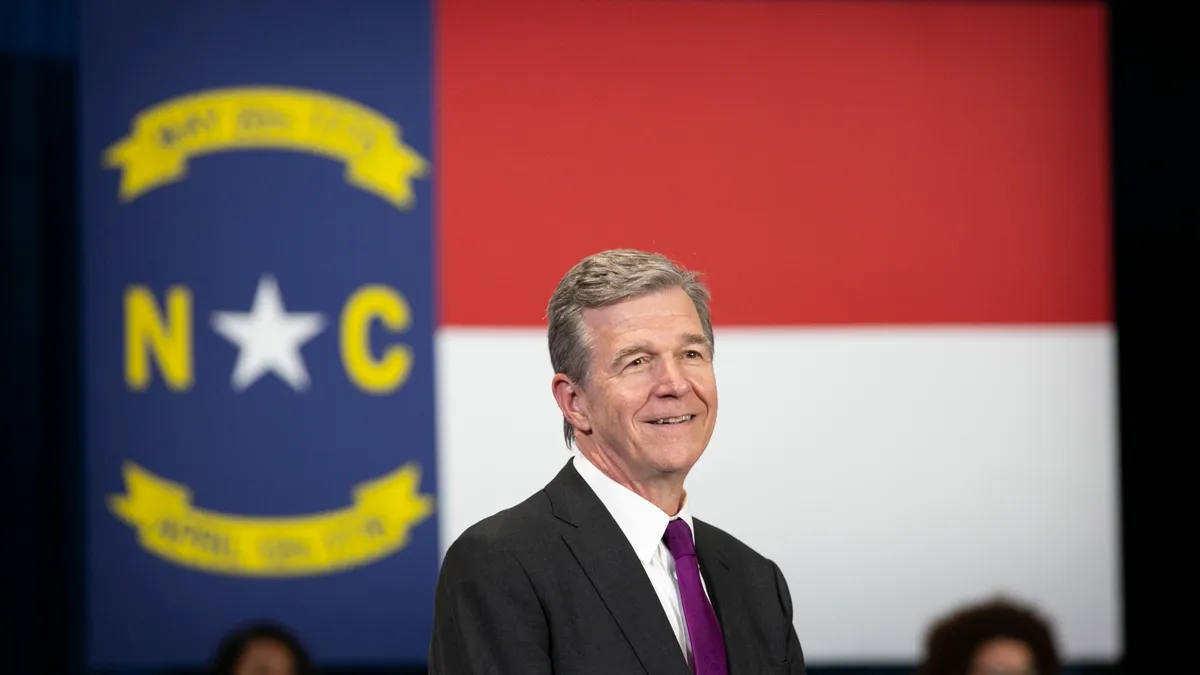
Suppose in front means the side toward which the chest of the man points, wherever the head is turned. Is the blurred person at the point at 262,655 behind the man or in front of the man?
behind

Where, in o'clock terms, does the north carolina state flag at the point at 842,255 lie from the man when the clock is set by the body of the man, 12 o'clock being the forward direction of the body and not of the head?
The north carolina state flag is roughly at 8 o'clock from the man.

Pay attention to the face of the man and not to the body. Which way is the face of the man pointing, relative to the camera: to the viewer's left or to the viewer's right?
to the viewer's right
